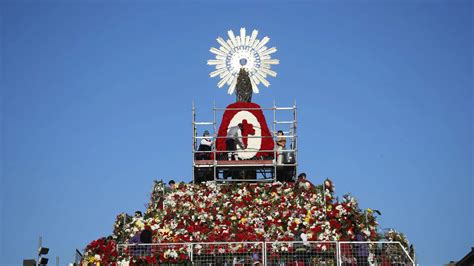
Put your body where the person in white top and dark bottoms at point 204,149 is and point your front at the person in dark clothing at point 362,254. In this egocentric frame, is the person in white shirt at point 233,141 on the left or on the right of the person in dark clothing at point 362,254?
left

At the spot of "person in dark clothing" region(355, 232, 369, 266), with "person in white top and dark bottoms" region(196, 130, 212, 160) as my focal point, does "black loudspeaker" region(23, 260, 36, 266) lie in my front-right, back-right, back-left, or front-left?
front-left

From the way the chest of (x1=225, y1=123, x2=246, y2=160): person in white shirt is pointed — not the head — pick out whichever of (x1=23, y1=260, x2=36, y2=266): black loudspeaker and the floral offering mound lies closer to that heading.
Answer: the floral offering mound

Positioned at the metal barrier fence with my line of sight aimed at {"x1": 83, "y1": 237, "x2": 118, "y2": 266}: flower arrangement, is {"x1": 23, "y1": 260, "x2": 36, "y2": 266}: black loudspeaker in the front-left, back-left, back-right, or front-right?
front-left

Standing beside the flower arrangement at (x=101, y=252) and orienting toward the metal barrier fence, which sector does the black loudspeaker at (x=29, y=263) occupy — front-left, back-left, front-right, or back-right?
back-right

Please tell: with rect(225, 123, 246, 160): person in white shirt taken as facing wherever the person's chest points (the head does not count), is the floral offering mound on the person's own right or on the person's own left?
on the person's own right
